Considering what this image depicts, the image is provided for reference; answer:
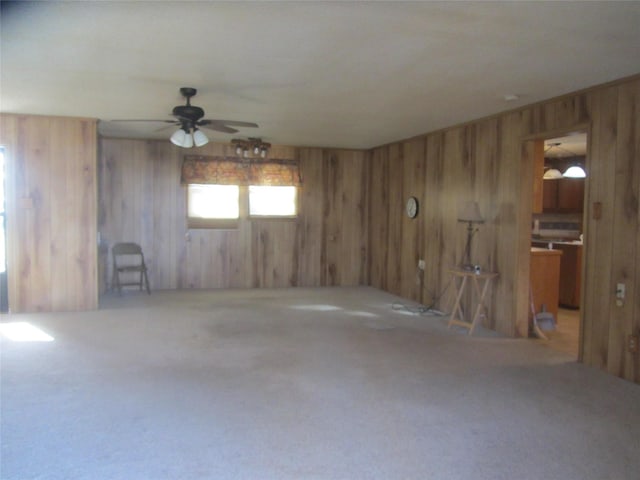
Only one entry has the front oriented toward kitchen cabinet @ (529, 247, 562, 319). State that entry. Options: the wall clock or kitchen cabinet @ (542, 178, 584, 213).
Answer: kitchen cabinet @ (542, 178, 584, 213)

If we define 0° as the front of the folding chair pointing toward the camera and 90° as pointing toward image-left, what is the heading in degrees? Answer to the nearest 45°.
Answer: approximately 0°

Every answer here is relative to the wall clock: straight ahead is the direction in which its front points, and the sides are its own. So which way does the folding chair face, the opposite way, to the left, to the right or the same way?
to the left

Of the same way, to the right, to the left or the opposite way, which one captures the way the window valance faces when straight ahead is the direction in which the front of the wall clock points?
to the left

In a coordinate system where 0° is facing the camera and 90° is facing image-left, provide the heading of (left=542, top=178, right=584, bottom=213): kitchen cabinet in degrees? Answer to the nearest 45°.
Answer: approximately 0°

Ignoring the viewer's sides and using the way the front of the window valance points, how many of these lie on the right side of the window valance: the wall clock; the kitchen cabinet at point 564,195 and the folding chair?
1

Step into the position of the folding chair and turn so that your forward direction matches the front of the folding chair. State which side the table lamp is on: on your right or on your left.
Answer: on your left

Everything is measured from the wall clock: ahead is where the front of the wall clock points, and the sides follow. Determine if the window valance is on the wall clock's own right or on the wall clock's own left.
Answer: on the wall clock's own right
